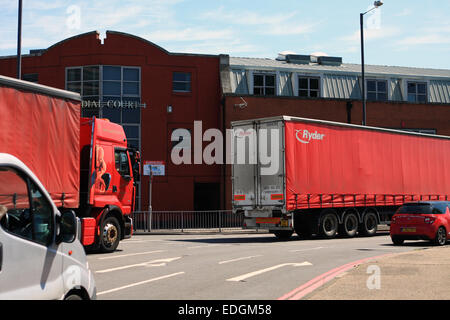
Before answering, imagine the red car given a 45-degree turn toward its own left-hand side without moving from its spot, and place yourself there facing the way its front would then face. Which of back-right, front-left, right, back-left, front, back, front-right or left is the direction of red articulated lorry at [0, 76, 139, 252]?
back-left

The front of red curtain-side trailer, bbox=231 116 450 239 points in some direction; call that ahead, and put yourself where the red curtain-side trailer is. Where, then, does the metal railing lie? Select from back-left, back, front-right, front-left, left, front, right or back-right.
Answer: left

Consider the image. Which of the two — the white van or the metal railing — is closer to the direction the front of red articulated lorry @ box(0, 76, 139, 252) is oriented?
the metal railing

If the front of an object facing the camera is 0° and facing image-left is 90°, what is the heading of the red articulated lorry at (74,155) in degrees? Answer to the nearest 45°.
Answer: approximately 225°

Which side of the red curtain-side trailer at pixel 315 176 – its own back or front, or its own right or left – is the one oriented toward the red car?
right

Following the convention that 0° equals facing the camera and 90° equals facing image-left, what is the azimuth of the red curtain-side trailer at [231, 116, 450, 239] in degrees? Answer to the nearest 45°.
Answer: approximately 225°

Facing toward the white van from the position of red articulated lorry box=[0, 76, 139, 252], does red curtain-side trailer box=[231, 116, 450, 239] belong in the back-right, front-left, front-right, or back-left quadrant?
back-left

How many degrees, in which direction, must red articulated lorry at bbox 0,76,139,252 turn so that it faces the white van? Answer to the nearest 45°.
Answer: approximately 135° to its right

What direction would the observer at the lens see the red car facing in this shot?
facing away from the viewer and to the right of the viewer

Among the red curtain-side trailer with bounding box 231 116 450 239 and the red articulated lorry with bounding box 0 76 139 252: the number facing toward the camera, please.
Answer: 0

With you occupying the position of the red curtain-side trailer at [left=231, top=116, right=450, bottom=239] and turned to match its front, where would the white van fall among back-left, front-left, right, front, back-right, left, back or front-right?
back-right
